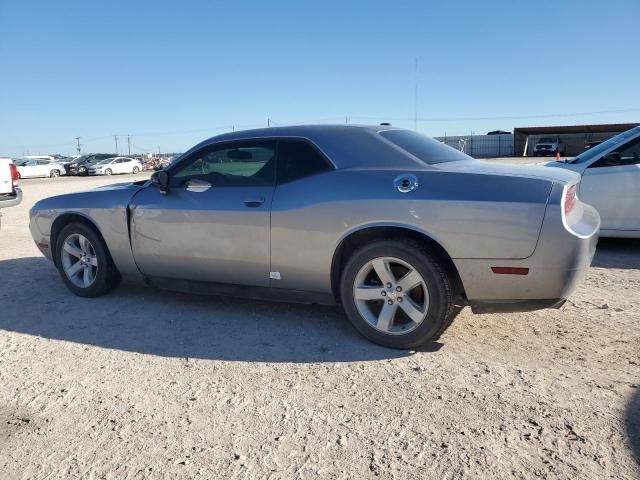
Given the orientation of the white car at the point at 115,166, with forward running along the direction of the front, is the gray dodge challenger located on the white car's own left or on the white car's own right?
on the white car's own left

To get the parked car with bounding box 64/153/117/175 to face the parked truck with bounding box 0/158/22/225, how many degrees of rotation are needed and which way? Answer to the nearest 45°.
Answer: approximately 45° to its left

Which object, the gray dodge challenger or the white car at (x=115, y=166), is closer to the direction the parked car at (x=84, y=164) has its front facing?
the gray dodge challenger

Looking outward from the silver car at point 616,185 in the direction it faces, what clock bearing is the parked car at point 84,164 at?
The parked car is roughly at 1 o'clock from the silver car.

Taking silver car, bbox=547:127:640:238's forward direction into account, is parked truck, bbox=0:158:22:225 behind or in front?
in front

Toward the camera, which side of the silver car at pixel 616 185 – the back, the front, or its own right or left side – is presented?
left

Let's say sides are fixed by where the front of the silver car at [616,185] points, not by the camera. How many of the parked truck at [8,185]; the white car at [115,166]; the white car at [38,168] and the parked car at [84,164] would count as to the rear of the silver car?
0

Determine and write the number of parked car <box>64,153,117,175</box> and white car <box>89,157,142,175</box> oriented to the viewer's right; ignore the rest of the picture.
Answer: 0

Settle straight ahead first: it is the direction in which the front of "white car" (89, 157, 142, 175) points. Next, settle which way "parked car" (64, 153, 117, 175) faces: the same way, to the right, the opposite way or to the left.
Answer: the same way

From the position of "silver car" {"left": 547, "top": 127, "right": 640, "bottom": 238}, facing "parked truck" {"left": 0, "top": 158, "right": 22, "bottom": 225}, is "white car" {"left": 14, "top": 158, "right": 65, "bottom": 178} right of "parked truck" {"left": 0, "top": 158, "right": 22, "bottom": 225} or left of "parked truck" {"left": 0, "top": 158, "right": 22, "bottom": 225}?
right

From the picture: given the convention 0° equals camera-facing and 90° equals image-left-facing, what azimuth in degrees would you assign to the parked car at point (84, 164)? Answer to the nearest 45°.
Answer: approximately 45°

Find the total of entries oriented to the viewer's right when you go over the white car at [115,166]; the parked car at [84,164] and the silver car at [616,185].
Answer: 0

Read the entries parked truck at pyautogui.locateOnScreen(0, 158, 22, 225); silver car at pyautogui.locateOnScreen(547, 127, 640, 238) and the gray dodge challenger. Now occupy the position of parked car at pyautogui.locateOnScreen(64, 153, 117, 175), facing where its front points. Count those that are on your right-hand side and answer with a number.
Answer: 0
